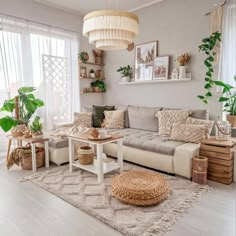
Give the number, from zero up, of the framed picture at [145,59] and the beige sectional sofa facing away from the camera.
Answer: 0

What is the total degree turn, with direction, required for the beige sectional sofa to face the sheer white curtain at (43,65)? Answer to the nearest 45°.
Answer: approximately 90° to its right

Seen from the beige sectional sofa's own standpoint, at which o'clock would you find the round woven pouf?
The round woven pouf is roughly at 11 o'clock from the beige sectional sofa.

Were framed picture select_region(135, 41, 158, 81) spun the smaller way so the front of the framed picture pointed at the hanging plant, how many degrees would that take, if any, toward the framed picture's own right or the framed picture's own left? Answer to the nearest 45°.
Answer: approximately 90° to the framed picture's own left

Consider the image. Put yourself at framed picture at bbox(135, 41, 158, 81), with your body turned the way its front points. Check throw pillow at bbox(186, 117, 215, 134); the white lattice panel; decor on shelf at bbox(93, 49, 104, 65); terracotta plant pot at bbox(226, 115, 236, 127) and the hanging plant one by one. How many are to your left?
3

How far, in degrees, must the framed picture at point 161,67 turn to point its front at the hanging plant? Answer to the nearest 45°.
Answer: approximately 90° to its left

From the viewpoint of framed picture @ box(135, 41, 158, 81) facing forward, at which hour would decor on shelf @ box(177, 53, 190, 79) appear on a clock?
The decor on shelf is roughly at 9 o'clock from the framed picture.

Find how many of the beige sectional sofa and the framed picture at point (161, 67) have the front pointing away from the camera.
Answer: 0

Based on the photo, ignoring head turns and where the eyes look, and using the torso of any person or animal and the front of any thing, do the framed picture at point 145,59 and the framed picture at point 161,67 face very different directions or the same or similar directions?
same or similar directions

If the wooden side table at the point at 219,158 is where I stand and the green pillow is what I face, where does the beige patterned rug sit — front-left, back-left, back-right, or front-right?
front-left

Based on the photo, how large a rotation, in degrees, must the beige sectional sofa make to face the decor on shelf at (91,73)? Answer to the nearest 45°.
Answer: approximately 90° to its right

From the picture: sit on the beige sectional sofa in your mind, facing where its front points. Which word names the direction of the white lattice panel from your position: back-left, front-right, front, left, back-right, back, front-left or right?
right

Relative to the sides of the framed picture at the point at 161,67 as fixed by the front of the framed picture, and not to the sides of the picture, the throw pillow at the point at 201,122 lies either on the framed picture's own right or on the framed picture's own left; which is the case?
on the framed picture's own left

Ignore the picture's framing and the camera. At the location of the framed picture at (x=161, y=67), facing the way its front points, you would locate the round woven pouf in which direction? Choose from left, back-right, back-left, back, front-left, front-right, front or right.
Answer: front-left

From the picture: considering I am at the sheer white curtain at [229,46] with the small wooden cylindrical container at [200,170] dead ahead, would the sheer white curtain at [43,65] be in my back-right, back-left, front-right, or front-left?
front-right

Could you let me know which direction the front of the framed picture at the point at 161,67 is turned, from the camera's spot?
facing the viewer and to the left of the viewer
